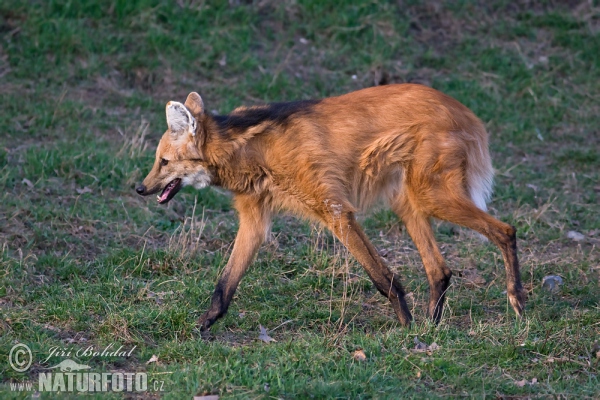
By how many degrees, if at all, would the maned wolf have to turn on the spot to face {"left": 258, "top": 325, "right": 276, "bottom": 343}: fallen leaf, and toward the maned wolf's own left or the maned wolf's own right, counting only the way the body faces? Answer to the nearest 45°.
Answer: approximately 45° to the maned wolf's own left

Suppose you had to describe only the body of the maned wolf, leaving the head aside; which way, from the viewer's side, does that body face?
to the viewer's left

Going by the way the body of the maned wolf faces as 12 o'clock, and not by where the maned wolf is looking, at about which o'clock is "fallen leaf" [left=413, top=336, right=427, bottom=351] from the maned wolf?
The fallen leaf is roughly at 8 o'clock from the maned wolf.

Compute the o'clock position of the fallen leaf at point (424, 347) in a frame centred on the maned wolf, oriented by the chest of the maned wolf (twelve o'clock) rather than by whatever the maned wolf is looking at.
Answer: The fallen leaf is roughly at 8 o'clock from the maned wolf.

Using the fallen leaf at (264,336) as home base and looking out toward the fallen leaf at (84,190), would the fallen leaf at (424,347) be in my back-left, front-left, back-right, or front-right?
back-right

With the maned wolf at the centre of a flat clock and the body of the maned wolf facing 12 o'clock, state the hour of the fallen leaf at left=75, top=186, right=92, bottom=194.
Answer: The fallen leaf is roughly at 1 o'clock from the maned wolf.

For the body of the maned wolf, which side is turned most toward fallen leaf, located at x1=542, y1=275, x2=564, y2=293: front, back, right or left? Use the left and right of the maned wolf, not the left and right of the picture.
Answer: back
